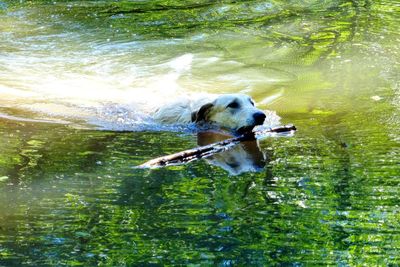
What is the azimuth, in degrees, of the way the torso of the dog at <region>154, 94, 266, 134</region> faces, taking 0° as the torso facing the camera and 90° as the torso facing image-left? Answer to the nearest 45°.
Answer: approximately 315°
